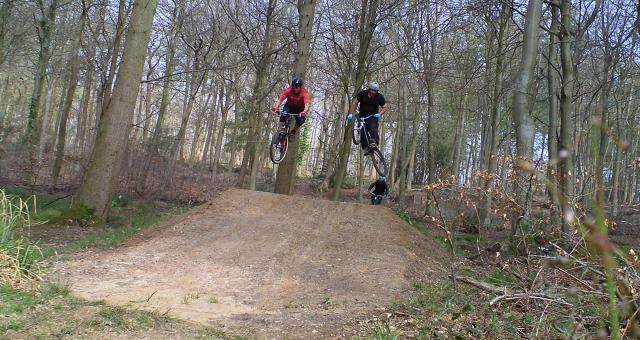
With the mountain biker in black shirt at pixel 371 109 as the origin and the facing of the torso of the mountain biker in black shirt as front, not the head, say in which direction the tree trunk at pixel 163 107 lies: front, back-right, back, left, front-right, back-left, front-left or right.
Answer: right

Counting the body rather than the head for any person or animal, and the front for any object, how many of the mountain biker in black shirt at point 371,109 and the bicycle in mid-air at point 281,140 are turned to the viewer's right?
0

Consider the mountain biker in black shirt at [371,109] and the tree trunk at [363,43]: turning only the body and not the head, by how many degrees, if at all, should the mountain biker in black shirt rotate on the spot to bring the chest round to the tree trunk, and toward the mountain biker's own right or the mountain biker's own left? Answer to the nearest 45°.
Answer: approximately 135° to the mountain biker's own right

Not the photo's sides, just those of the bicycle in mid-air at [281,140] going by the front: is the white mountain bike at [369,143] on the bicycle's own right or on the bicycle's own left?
on the bicycle's own left

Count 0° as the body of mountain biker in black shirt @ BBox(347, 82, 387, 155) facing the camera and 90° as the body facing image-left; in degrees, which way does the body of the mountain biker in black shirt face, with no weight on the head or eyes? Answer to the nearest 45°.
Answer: approximately 45°

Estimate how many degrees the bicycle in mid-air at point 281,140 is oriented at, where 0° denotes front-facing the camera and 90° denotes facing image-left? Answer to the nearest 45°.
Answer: approximately 45°

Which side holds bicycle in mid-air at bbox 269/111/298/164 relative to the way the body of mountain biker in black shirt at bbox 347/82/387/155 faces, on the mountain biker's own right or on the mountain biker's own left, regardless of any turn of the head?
on the mountain biker's own right
